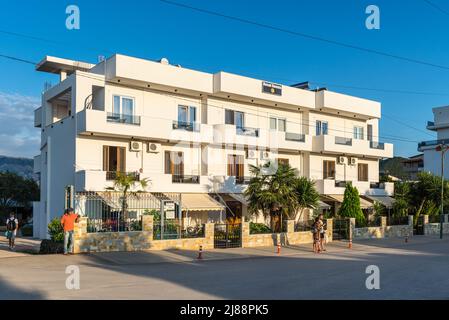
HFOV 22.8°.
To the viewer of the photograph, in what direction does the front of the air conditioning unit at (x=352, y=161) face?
facing the viewer and to the right of the viewer

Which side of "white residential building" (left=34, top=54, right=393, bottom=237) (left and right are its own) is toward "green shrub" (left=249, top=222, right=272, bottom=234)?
front

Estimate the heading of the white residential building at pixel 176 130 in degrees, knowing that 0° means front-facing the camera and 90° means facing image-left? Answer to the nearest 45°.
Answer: approximately 315°

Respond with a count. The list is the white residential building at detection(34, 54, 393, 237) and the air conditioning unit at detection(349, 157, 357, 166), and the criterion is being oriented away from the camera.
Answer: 0

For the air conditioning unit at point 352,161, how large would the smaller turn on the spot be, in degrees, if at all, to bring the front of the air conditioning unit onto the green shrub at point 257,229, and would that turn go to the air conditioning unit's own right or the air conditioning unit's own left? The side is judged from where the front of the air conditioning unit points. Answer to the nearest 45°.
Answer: approximately 45° to the air conditioning unit's own right
